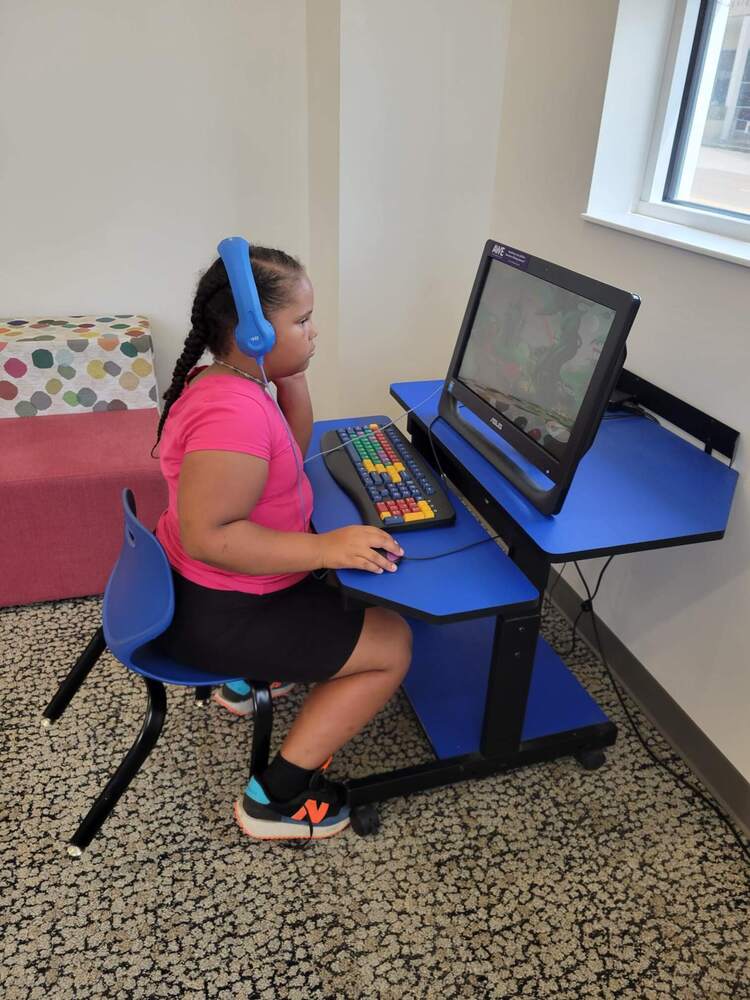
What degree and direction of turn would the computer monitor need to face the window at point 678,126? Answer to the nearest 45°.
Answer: approximately 135° to its right

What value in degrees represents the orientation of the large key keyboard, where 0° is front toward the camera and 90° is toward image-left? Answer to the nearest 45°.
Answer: approximately 90°

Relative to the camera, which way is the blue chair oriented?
to the viewer's right

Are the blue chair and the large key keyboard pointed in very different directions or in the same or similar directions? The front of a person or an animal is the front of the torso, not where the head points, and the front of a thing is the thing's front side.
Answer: very different directions

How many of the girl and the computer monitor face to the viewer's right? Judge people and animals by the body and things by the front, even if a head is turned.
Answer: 1

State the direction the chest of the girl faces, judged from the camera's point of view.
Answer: to the viewer's right

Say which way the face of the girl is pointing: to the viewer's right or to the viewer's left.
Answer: to the viewer's right

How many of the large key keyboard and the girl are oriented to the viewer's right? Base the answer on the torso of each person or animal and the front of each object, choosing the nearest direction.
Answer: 1

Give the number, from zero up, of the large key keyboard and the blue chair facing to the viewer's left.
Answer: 1

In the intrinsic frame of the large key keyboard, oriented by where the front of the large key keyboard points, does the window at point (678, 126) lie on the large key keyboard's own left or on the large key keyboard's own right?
on the large key keyboard's own right
